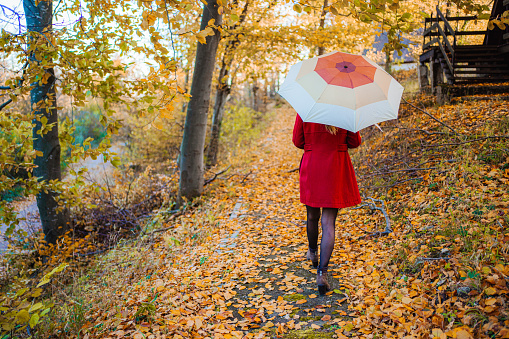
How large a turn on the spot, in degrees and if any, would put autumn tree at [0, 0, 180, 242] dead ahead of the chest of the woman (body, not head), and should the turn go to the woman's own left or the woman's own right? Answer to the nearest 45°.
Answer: approximately 90° to the woman's own left

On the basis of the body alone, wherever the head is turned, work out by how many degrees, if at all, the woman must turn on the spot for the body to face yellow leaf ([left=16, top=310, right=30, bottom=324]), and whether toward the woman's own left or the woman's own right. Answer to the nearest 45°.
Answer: approximately 135° to the woman's own left

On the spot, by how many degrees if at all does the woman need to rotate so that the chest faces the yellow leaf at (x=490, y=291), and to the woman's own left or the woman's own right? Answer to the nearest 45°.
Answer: approximately 135° to the woman's own right

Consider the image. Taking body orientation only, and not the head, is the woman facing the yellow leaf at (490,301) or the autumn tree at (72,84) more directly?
the autumn tree

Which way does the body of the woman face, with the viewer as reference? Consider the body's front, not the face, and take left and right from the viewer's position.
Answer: facing away from the viewer

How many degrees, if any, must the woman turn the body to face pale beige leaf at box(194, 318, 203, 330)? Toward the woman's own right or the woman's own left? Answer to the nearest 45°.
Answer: approximately 135° to the woman's own left
